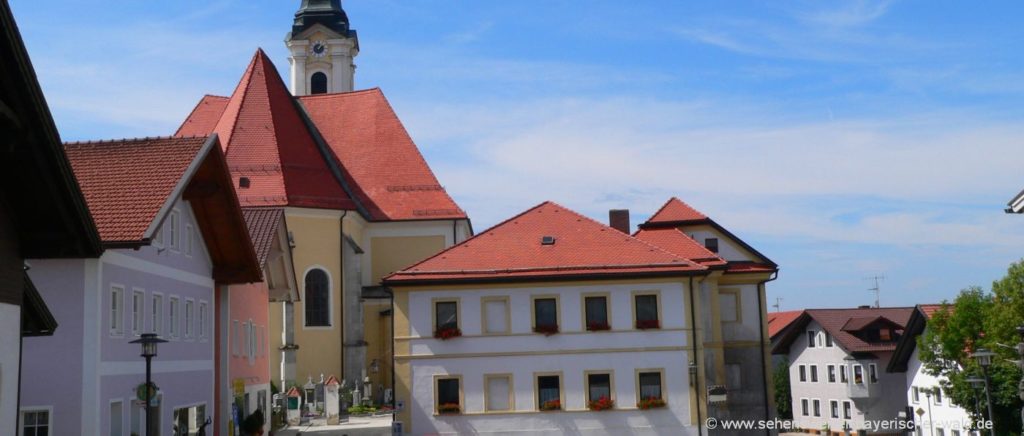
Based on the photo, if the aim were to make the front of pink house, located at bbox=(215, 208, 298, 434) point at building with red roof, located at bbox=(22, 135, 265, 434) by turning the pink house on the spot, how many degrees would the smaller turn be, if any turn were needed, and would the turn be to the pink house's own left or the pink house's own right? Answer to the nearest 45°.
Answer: approximately 45° to the pink house's own right

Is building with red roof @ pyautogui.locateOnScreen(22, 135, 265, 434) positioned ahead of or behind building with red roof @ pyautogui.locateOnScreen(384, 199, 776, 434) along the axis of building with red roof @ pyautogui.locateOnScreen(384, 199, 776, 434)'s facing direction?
ahead

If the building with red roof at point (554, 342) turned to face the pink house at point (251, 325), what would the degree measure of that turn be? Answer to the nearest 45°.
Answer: approximately 90° to its right

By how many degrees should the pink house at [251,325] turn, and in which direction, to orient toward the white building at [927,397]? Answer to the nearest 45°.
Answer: approximately 90° to its left

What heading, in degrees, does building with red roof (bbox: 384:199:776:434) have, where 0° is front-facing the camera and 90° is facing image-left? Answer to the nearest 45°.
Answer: approximately 0°

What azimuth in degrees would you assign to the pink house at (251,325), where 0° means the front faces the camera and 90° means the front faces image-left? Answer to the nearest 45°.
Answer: approximately 315°

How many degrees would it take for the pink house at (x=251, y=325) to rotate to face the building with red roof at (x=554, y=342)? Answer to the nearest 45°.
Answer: approximately 45° to its left

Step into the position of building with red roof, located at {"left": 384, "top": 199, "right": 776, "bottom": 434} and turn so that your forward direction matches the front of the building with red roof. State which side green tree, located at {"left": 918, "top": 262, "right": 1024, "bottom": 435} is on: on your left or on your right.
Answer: on your left

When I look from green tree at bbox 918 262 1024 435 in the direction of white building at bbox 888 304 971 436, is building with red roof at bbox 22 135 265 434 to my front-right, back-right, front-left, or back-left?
back-left

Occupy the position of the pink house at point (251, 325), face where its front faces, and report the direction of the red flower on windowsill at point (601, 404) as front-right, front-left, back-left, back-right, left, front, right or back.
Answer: front-right

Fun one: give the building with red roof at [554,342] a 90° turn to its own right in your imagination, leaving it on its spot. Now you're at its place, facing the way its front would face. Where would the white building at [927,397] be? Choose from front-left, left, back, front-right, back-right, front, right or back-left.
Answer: back-right

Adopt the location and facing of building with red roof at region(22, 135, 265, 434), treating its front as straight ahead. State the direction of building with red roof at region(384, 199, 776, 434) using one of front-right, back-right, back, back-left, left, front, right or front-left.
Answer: left

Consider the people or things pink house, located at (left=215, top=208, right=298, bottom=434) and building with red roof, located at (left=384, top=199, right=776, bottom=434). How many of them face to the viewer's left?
0

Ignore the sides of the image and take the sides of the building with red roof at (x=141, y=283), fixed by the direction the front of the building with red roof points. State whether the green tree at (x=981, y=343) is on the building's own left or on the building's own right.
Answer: on the building's own left

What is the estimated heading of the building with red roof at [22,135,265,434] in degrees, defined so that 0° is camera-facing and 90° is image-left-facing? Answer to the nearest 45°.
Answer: approximately 315°
